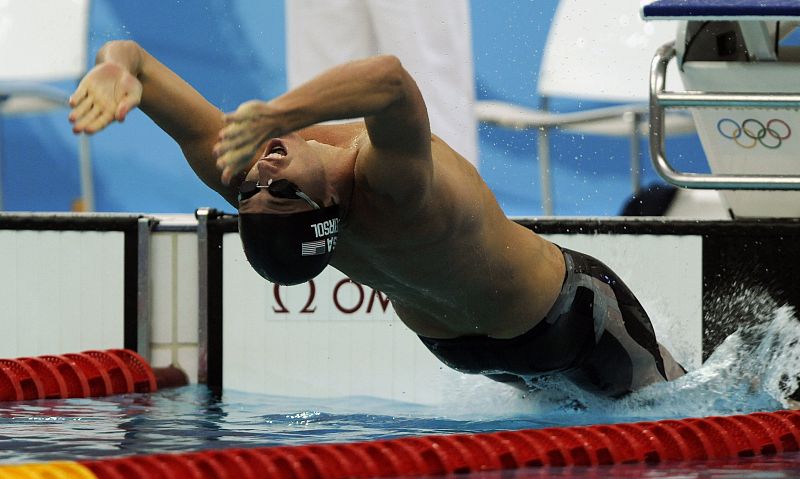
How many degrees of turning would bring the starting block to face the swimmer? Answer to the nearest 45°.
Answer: approximately 45° to its right

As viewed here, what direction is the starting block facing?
toward the camera

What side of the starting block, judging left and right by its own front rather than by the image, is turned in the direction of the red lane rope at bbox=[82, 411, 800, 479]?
front

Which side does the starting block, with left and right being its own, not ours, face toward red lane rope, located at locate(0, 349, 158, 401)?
right
